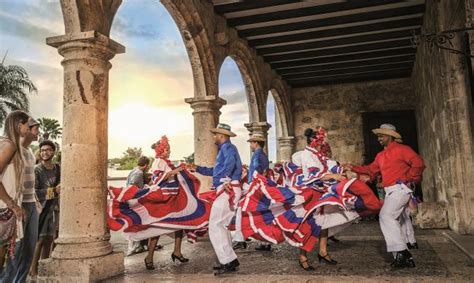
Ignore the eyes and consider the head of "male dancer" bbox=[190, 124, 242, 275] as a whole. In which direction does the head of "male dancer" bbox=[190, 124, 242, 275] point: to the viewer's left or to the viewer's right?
to the viewer's left

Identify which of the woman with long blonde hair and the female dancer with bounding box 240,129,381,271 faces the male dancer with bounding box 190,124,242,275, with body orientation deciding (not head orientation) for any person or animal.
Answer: the woman with long blonde hair

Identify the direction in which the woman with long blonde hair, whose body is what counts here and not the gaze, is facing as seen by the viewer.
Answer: to the viewer's right

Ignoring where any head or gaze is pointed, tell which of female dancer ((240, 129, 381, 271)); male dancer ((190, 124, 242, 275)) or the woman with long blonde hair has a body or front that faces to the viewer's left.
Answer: the male dancer

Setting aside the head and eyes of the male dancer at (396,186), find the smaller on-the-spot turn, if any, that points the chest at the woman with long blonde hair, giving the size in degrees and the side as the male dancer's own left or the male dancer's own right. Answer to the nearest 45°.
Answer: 0° — they already face them

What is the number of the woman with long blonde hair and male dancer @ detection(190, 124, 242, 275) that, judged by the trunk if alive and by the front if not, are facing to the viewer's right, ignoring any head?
1

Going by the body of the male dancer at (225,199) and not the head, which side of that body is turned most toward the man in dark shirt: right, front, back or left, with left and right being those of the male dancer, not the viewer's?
front

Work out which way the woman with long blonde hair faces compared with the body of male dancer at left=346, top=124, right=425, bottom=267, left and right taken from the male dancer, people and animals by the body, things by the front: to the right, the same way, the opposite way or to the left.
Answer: the opposite way

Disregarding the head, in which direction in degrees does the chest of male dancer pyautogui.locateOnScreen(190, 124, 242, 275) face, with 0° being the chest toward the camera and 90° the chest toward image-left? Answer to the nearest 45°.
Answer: approximately 90°

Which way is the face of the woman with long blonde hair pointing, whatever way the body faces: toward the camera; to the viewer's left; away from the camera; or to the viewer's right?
to the viewer's right
